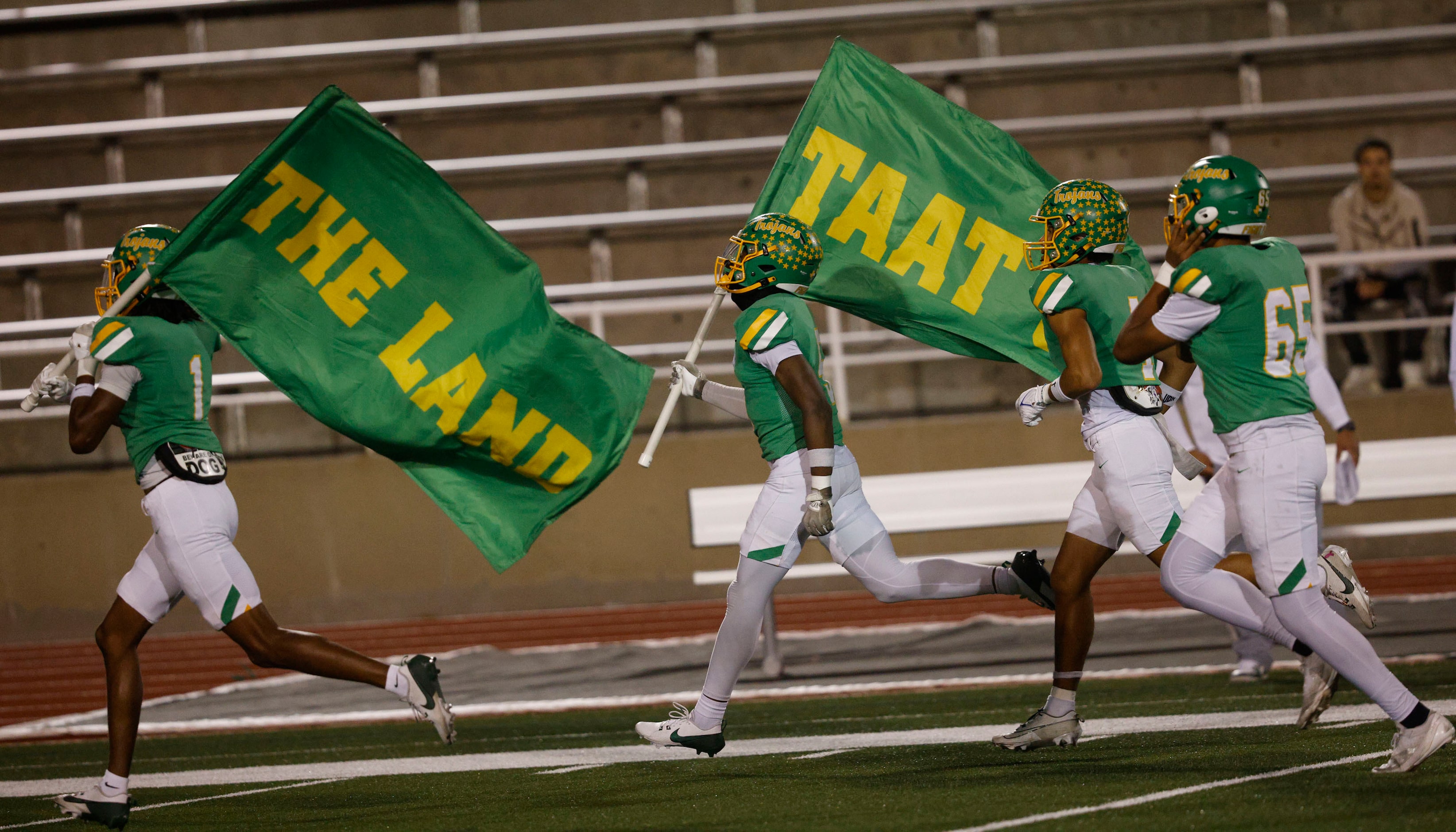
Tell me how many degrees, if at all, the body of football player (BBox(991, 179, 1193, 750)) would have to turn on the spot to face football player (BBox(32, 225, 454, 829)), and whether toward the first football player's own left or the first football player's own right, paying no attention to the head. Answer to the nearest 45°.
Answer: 0° — they already face them

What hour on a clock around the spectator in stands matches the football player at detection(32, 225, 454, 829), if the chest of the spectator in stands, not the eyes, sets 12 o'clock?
The football player is roughly at 1 o'clock from the spectator in stands.

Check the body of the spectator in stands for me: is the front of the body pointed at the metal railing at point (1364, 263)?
yes

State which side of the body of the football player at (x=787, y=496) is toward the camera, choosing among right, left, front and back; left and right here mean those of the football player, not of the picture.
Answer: left

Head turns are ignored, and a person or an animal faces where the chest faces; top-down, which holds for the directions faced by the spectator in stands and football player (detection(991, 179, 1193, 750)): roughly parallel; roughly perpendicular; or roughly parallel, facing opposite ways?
roughly perpendicular

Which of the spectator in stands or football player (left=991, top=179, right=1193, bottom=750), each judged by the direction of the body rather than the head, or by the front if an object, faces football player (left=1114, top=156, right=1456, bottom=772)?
the spectator in stands

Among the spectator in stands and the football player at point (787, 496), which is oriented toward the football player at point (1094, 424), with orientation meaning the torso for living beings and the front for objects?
the spectator in stands

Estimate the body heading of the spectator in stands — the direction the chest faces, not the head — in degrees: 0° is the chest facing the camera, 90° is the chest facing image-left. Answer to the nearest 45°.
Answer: approximately 0°

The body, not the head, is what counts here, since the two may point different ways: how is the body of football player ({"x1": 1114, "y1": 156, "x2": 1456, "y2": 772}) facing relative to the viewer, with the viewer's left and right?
facing to the left of the viewer

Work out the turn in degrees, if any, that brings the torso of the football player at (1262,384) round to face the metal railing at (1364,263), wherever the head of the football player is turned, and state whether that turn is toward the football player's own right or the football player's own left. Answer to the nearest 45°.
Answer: approximately 90° to the football player's own right

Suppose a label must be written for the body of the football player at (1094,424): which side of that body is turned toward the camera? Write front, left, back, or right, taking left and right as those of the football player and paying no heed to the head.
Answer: left

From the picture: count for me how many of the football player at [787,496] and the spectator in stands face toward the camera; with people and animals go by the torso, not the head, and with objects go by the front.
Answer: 1
